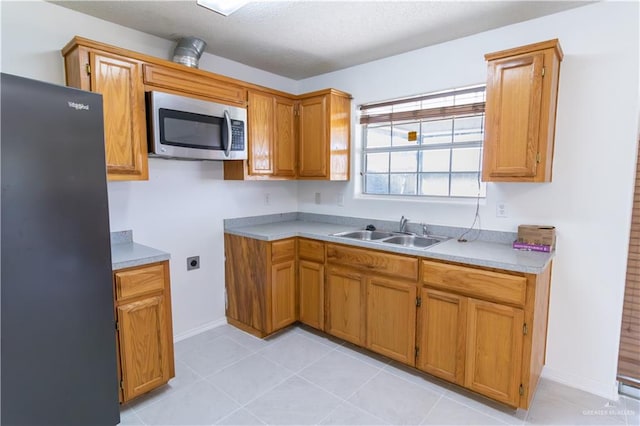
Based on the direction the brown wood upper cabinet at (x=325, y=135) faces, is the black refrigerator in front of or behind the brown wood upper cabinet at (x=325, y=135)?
in front

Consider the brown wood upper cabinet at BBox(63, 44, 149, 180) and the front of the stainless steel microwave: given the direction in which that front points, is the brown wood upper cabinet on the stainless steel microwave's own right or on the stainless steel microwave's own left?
on the stainless steel microwave's own right

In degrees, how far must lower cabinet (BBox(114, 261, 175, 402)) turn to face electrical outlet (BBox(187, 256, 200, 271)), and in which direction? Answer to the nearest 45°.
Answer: approximately 90° to its left

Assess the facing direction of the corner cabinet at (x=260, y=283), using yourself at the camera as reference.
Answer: facing the viewer and to the right of the viewer

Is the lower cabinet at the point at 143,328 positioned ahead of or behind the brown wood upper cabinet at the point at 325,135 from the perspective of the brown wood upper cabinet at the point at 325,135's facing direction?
ahead

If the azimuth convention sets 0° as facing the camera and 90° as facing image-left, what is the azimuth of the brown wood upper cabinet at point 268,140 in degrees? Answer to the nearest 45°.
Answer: approximately 315°

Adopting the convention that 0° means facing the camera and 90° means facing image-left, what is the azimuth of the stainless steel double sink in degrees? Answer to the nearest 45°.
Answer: approximately 45°

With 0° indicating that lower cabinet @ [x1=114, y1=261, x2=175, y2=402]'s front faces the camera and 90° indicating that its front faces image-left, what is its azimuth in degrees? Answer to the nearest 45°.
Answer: approximately 315°
